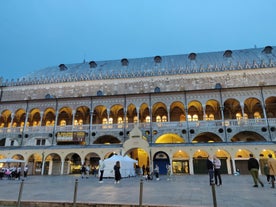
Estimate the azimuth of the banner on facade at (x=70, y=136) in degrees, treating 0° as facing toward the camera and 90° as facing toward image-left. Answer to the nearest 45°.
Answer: approximately 0°

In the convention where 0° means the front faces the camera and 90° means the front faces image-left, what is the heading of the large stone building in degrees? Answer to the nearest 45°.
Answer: approximately 0°

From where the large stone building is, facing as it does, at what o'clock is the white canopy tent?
The white canopy tent is roughly at 1 o'clock from the large stone building.

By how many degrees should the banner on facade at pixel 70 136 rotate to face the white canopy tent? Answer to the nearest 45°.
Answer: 0° — it already faces it
